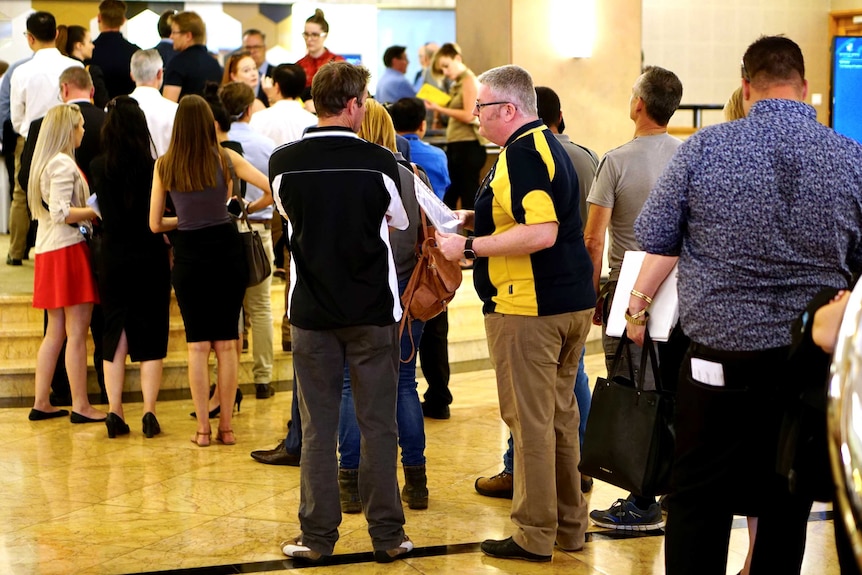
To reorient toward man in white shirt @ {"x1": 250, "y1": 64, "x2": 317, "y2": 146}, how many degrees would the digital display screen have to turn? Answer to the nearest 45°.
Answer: approximately 45° to its right

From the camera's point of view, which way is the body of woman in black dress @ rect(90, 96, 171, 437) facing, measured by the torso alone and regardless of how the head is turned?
away from the camera

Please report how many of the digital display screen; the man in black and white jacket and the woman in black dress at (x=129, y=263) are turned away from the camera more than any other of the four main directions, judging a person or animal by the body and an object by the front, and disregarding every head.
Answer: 2

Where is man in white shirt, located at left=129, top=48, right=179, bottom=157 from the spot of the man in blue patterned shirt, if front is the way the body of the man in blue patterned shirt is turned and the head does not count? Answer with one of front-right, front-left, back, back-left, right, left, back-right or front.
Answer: front-left

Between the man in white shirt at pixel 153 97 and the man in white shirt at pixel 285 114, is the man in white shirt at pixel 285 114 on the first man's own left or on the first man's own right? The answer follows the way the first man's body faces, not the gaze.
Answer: on the first man's own right

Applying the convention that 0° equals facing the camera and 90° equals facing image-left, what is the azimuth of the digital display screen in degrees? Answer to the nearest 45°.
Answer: approximately 0°

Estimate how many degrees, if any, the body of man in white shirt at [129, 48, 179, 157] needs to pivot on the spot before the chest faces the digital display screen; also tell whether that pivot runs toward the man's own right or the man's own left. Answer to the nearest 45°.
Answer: approximately 90° to the man's own right

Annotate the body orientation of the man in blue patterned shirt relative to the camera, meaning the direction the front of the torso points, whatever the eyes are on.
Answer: away from the camera

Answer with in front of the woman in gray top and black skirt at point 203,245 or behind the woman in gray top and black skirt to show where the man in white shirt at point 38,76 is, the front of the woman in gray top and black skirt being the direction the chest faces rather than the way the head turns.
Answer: in front

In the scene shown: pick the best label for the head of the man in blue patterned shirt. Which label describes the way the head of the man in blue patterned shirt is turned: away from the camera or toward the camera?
away from the camera

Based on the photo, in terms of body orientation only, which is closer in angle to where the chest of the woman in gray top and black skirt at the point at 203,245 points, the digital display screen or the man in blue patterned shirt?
the digital display screen

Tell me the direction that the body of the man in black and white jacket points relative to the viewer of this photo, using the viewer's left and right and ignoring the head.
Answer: facing away from the viewer

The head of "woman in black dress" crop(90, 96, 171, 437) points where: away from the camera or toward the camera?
away from the camera

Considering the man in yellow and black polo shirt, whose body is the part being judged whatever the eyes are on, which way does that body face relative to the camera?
to the viewer's left

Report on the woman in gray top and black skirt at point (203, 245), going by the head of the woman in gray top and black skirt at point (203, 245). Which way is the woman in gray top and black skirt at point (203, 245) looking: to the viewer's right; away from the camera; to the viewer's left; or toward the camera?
away from the camera

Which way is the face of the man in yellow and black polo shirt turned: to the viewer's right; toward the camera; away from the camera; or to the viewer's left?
to the viewer's left

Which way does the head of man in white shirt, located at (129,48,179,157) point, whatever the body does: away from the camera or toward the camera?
away from the camera

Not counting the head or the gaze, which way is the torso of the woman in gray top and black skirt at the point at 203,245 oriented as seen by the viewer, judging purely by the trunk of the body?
away from the camera
